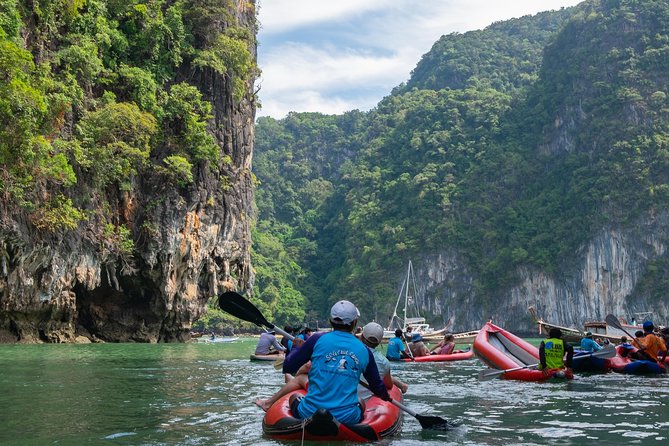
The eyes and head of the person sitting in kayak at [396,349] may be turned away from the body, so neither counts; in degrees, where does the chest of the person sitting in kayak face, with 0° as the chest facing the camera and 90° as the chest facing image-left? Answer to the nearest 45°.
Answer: approximately 225°

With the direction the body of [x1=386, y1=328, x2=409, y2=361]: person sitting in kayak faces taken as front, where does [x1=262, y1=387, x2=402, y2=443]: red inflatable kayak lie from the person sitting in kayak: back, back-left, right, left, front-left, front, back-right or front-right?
back-right

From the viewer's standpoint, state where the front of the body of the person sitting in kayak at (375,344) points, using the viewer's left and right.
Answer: facing away from the viewer

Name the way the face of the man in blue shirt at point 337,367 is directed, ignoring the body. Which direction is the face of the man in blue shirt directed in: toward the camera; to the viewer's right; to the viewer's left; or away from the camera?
away from the camera

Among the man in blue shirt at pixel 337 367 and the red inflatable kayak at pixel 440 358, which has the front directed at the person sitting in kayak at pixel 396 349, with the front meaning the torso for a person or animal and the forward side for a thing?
the man in blue shirt

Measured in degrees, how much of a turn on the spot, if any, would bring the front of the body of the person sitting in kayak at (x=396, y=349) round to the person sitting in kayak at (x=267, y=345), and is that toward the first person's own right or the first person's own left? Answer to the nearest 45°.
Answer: approximately 135° to the first person's own left

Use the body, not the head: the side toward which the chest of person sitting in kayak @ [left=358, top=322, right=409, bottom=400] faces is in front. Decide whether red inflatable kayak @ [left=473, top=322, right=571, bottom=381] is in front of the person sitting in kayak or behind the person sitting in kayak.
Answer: in front

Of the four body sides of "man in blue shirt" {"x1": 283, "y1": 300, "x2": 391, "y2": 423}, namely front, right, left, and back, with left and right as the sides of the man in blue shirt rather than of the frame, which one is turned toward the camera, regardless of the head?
back

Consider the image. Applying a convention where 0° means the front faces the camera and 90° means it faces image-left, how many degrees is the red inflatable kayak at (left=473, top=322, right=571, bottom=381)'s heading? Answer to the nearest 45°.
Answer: approximately 135°

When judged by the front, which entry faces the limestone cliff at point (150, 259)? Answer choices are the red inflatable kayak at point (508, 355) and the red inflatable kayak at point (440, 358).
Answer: the red inflatable kayak at point (508, 355)

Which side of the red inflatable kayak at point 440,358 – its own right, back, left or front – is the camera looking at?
right

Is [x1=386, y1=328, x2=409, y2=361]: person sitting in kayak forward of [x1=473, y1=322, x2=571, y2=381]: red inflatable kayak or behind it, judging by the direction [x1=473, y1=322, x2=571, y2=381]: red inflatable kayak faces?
forward

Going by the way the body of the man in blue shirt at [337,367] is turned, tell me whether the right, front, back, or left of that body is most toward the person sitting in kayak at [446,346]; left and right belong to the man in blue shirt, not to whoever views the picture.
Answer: front
